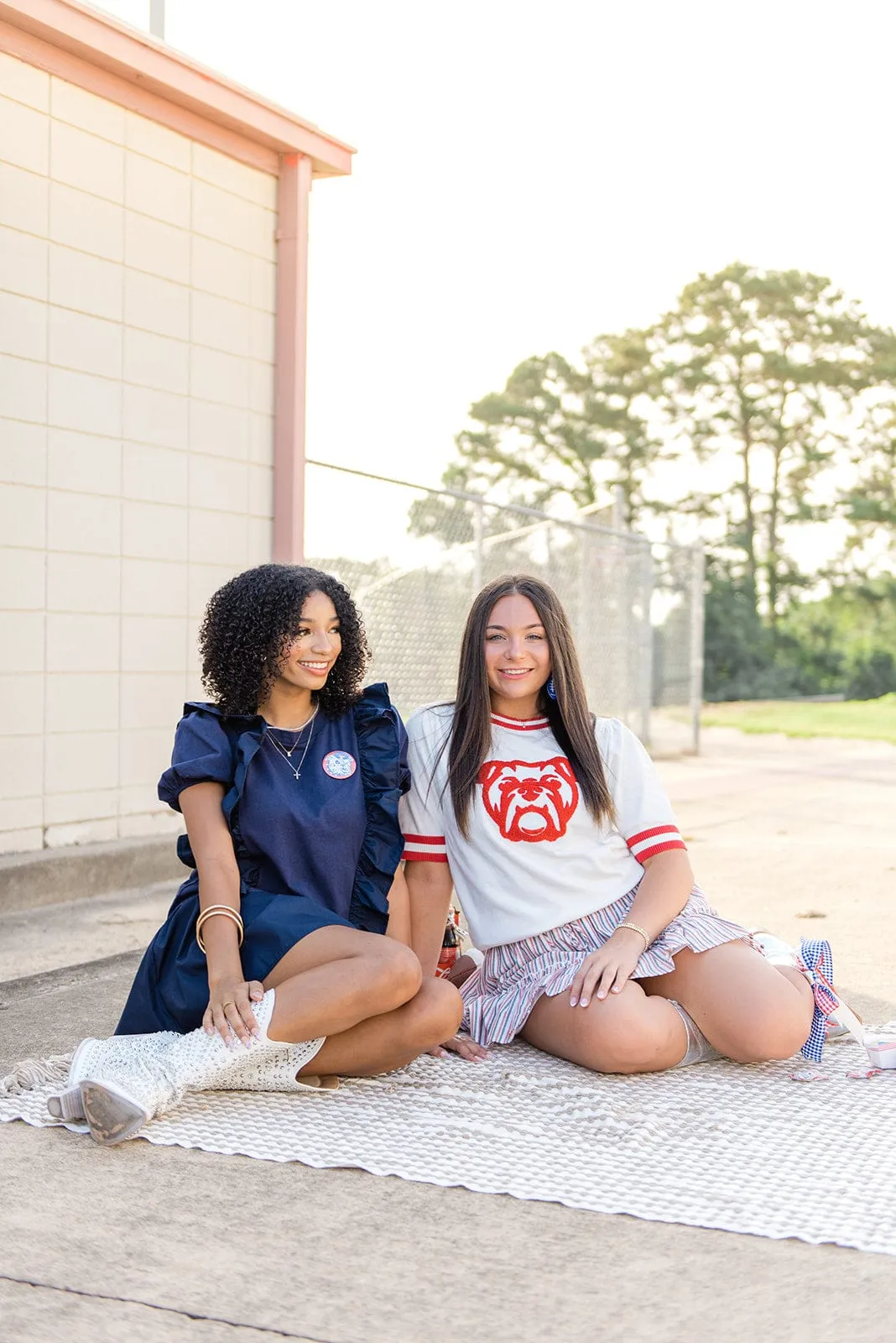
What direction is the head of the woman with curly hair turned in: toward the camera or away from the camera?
toward the camera

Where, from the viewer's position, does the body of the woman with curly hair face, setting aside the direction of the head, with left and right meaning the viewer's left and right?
facing the viewer and to the right of the viewer

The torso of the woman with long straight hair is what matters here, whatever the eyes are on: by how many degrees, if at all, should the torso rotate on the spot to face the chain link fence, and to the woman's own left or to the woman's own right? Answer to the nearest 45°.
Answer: approximately 180°

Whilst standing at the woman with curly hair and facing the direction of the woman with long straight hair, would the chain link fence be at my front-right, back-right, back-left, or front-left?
front-left

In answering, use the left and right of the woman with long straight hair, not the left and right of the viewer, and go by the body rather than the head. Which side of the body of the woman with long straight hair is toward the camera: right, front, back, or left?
front

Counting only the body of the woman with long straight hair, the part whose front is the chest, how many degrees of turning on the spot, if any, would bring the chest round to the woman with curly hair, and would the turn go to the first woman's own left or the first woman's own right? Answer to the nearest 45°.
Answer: approximately 45° to the first woman's own right

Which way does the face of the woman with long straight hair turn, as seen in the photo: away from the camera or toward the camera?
toward the camera

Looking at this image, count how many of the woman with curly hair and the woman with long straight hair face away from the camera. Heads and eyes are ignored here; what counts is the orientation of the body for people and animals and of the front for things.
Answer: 0

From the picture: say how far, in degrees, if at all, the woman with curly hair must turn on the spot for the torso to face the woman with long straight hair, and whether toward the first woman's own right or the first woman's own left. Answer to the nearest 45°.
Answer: approximately 45° to the first woman's own left
